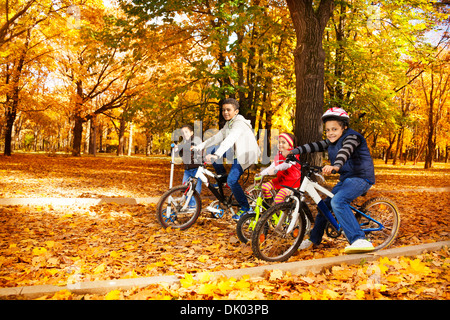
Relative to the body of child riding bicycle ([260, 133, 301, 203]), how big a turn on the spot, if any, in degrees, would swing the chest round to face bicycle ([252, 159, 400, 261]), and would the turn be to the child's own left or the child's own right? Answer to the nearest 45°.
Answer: approximately 45° to the child's own left

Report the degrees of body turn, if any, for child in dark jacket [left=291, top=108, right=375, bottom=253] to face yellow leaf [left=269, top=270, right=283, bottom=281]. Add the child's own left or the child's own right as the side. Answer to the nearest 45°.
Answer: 0° — they already face it

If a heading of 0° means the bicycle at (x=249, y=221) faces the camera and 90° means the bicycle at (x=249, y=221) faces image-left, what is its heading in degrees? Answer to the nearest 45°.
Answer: approximately 45°

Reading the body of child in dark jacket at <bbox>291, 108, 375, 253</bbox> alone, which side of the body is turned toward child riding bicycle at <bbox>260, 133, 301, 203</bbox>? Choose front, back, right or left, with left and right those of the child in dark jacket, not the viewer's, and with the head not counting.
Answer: right

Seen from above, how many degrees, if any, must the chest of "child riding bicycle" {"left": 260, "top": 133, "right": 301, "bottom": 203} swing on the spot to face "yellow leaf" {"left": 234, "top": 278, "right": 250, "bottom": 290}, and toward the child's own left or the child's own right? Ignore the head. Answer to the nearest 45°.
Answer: approximately 45° to the child's own left

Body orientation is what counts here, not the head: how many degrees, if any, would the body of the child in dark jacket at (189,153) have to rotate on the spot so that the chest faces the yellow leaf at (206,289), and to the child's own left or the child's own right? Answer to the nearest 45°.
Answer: approximately 45° to the child's own left

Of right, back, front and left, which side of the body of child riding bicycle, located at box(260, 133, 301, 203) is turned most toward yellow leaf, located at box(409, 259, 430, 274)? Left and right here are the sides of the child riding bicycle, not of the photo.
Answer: left

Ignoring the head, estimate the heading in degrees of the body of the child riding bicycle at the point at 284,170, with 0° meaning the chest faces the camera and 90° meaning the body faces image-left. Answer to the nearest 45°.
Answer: approximately 45°

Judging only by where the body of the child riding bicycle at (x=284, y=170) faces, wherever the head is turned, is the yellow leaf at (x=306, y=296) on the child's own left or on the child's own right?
on the child's own left

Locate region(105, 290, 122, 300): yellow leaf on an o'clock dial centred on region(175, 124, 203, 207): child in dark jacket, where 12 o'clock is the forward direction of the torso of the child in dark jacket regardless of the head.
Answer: The yellow leaf is roughly at 11 o'clock from the child in dark jacket.

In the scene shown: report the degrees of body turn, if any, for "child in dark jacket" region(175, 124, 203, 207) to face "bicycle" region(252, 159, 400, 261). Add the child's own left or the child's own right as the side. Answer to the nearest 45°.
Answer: approximately 90° to the child's own left

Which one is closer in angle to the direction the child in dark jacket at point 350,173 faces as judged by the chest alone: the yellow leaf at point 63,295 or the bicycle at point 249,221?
the yellow leaf
